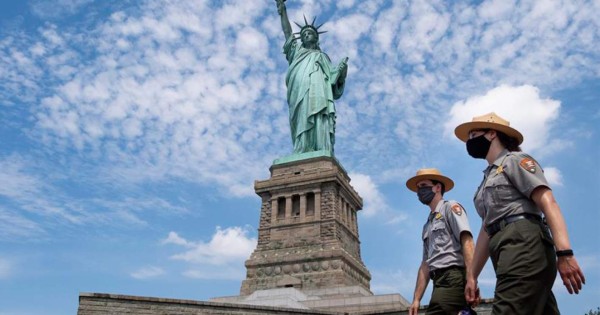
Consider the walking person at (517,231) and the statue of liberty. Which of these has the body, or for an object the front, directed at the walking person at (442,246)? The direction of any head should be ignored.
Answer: the statue of liberty

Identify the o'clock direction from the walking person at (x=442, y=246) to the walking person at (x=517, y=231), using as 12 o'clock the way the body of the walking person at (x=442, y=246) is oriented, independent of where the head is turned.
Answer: the walking person at (x=517, y=231) is roughly at 10 o'clock from the walking person at (x=442, y=246).

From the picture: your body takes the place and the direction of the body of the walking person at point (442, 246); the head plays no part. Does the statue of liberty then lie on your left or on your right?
on your right

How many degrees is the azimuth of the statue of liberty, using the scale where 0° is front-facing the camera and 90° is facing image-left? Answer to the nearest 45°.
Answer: approximately 0°

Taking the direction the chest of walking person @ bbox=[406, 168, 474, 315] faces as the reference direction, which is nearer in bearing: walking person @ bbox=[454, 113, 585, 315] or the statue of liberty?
the walking person

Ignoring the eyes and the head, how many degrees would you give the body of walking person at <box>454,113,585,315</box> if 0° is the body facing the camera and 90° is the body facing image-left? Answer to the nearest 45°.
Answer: approximately 45°

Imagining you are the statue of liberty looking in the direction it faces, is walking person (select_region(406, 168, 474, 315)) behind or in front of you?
in front
